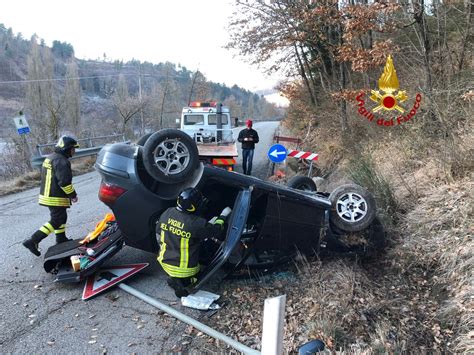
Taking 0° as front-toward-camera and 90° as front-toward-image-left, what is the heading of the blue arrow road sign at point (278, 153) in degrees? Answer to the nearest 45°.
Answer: approximately 0°

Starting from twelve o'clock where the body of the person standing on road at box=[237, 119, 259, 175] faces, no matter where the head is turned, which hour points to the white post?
The white post is roughly at 12 o'clock from the person standing on road.

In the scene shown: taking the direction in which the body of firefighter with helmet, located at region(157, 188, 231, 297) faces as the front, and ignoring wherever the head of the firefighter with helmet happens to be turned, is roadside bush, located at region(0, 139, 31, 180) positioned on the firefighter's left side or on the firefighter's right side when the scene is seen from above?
on the firefighter's left side

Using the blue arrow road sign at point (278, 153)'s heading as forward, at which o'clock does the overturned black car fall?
The overturned black car is roughly at 12 o'clock from the blue arrow road sign.

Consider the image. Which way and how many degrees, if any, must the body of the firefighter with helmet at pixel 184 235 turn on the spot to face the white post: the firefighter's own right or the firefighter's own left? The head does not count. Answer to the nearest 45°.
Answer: approximately 135° to the firefighter's own right

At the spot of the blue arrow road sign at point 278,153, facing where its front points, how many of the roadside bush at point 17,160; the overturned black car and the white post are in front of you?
2

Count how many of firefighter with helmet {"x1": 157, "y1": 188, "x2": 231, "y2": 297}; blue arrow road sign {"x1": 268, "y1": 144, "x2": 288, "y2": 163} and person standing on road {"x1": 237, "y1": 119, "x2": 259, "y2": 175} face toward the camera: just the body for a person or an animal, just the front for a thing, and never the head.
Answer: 2

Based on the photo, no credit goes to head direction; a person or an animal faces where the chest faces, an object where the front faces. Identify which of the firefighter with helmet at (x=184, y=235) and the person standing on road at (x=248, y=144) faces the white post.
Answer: the person standing on road

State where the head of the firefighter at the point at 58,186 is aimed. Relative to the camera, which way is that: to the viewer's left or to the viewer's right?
to the viewer's right

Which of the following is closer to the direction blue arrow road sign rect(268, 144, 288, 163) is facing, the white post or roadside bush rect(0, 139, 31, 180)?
the white post

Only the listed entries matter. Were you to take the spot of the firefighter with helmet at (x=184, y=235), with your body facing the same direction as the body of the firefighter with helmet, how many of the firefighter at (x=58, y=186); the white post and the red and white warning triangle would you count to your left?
2

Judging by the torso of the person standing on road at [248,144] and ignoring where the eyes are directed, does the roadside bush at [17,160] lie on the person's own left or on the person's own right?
on the person's own right

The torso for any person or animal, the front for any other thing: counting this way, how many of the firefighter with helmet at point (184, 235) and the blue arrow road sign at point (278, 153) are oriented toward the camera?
1
